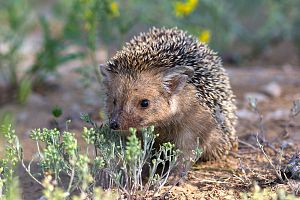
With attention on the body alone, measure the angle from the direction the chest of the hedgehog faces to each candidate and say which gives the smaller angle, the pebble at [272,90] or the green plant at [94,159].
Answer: the green plant

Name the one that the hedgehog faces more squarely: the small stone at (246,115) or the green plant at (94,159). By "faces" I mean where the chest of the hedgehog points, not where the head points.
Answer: the green plant

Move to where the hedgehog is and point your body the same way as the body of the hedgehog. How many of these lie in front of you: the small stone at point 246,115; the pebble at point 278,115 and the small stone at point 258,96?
0

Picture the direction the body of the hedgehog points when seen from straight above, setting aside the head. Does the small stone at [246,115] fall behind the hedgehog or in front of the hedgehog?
behind

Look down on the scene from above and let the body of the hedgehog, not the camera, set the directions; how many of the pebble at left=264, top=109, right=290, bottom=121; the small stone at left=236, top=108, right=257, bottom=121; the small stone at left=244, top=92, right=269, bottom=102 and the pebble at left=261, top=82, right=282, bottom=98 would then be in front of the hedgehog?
0

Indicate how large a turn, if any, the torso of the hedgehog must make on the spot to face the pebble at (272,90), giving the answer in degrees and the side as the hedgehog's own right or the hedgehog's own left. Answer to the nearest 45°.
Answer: approximately 180°

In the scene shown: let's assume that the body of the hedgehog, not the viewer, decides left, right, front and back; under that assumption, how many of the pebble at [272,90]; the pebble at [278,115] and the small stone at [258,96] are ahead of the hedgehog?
0

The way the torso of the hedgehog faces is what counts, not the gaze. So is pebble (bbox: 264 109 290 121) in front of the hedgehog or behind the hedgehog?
behind

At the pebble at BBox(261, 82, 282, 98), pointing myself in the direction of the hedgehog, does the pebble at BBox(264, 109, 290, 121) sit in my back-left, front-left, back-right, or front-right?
front-left

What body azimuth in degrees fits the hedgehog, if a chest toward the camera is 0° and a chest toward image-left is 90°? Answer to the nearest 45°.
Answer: approximately 45°

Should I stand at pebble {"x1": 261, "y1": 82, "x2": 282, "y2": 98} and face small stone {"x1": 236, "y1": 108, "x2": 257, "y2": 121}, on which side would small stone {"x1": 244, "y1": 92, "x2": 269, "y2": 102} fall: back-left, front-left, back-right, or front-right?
front-right

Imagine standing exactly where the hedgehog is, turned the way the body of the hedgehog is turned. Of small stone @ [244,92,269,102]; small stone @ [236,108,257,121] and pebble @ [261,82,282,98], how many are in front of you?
0

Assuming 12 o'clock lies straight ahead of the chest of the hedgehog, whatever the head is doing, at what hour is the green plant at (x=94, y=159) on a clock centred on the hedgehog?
The green plant is roughly at 12 o'clock from the hedgehog.

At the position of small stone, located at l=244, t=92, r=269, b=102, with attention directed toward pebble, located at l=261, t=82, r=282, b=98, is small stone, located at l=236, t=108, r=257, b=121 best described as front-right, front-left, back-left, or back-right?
back-right

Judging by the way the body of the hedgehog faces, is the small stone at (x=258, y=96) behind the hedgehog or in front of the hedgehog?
behind
